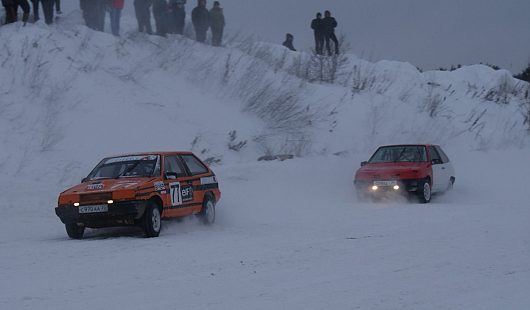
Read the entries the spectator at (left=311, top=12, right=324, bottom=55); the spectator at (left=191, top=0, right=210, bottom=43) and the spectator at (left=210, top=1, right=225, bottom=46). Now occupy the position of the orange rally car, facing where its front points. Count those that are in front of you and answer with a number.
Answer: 0

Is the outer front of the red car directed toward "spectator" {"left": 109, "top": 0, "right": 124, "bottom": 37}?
no

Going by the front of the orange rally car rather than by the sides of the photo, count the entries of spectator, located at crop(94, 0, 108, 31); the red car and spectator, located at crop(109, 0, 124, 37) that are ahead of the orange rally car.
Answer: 0

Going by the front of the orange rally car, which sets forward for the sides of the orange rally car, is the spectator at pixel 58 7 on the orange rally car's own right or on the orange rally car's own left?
on the orange rally car's own right

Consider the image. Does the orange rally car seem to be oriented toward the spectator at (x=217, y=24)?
no

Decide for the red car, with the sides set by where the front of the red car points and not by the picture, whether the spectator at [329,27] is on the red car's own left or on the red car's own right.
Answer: on the red car's own right

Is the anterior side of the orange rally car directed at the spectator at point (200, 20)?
no

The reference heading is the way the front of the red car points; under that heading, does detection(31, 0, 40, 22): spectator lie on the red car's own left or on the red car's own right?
on the red car's own right

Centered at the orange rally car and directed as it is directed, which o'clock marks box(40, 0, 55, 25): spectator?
The spectator is roughly at 4 o'clock from the orange rally car.

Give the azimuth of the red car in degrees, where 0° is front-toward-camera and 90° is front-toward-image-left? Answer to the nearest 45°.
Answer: approximately 45°

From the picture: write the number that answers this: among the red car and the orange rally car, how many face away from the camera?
0

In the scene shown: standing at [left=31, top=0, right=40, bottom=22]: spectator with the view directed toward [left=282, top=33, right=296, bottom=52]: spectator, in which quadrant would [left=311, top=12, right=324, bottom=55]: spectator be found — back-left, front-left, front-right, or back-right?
front-right

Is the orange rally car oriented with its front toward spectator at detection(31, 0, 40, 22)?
no

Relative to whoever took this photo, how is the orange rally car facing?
facing the viewer and to the left of the viewer

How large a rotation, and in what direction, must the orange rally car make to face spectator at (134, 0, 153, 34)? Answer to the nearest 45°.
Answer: approximately 135° to its right

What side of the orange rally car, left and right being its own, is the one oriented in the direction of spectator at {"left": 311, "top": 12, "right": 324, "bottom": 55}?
back
